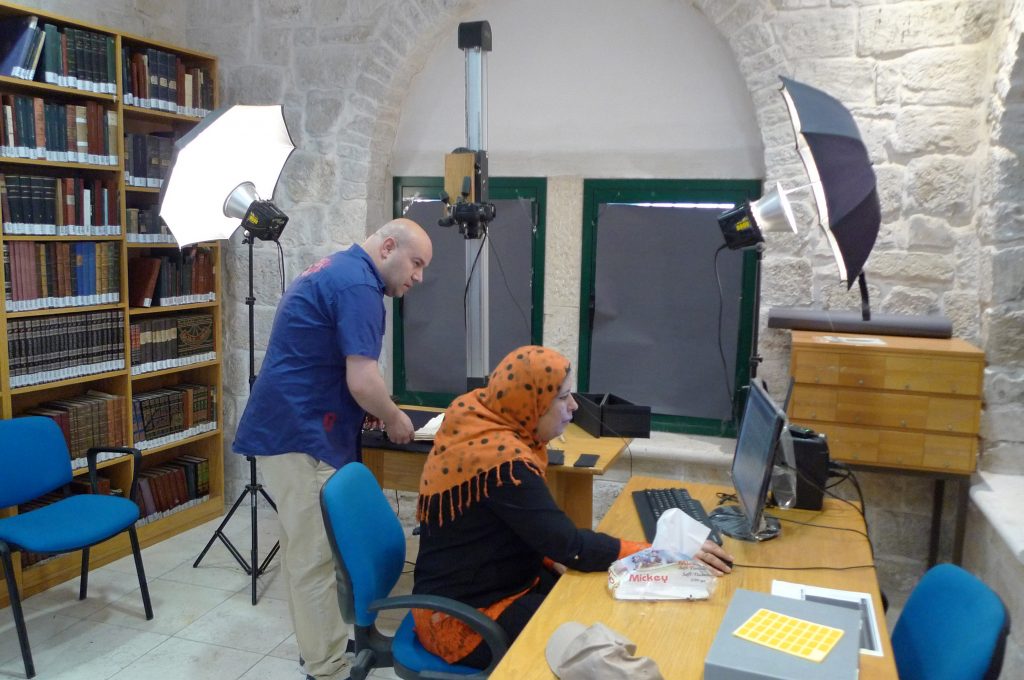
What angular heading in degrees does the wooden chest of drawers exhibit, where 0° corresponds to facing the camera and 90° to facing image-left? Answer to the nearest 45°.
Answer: approximately 0°

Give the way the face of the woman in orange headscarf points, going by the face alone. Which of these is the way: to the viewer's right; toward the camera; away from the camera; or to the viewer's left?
to the viewer's right

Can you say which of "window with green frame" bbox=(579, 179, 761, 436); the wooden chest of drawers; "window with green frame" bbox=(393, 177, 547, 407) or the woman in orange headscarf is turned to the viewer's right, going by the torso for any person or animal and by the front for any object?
the woman in orange headscarf

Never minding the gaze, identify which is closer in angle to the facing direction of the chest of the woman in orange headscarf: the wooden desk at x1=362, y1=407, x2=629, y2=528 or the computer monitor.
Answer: the computer monitor

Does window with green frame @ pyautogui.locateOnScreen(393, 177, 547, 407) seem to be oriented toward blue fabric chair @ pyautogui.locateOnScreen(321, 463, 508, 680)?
yes

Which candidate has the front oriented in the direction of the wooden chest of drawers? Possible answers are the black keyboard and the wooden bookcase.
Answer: the wooden bookcase

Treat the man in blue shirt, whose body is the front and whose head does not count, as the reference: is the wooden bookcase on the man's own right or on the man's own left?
on the man's own left

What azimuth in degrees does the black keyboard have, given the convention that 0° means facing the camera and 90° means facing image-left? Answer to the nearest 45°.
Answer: approximately 90°

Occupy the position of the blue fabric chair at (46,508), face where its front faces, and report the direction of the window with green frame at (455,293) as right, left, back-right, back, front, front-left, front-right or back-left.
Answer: front-left

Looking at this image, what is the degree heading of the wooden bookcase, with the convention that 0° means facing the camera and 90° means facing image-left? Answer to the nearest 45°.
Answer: approximately 315°

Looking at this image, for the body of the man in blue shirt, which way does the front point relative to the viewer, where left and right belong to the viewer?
facing to the right of the viewer

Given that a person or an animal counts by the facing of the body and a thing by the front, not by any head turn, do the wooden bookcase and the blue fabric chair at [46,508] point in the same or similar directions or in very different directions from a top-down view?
same or similar directions

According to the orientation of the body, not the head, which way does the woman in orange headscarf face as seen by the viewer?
to the viewer's right

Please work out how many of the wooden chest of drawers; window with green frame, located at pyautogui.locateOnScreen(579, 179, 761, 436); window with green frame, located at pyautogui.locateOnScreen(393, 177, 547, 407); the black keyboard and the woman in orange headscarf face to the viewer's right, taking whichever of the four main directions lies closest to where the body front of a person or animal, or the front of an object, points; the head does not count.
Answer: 1

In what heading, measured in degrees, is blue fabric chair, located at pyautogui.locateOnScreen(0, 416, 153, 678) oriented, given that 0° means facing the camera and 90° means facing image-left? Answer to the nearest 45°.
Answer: approximately 315°

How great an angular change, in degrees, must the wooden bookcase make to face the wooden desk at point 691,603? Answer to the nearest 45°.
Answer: approximately 45° to its right

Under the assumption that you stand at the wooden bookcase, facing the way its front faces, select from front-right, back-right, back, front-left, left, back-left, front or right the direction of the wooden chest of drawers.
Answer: front

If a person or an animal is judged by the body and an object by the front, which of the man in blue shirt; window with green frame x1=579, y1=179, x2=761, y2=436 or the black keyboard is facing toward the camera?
the window with green frame

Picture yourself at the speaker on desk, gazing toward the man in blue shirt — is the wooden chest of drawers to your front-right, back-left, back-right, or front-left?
back-right

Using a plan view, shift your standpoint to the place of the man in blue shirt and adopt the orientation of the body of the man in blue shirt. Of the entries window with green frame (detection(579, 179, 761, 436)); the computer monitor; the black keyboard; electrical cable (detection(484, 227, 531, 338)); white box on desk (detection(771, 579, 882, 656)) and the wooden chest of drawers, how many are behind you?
0

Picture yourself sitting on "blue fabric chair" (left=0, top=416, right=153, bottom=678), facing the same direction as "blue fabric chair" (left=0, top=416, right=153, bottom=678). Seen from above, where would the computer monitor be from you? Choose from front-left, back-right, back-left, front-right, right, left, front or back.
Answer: front

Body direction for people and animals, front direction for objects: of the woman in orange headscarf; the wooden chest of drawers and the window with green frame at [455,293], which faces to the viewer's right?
the woman in orange headscarf

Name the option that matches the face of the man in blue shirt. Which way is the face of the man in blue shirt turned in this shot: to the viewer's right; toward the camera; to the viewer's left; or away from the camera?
to the viewer's right
